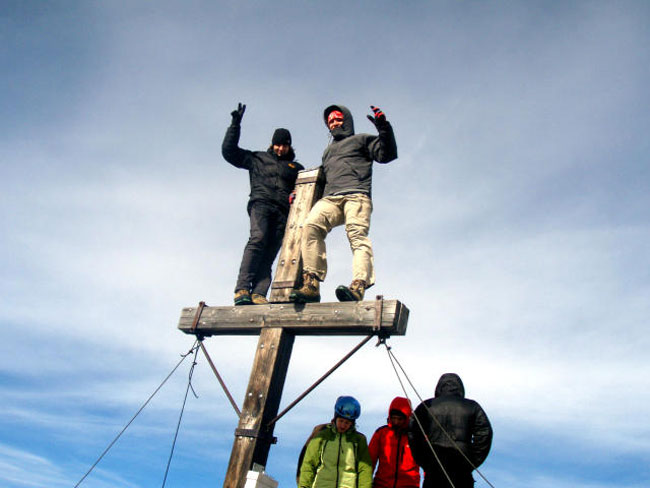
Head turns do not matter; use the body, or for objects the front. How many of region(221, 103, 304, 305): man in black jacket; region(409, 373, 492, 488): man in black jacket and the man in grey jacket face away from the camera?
1

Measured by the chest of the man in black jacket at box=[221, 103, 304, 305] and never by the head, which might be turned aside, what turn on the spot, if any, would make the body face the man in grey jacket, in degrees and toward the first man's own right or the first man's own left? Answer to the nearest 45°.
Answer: approximately 45° to the first man's own left

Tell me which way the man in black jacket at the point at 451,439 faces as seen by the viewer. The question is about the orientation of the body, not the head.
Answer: away from the camera

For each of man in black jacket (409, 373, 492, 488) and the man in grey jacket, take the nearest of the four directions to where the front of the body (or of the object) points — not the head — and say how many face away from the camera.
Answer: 1

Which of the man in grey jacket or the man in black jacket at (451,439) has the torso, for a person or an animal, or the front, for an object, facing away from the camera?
the man in black jacket

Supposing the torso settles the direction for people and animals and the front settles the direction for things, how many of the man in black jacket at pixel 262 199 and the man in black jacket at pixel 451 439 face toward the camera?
1

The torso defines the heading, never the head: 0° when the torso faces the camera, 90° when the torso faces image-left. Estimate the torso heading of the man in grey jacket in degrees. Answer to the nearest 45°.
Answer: approximately 45°

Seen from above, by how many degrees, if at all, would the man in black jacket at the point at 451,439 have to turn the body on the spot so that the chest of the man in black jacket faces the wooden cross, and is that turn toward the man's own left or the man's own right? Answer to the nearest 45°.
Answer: approximately 90° to the man's own left

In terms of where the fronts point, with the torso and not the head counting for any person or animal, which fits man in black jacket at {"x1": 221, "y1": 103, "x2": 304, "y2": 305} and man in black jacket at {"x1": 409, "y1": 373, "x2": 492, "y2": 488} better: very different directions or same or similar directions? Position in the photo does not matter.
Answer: very different directions

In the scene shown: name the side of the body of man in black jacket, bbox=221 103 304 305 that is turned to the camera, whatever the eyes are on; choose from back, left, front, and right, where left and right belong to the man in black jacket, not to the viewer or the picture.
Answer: front
